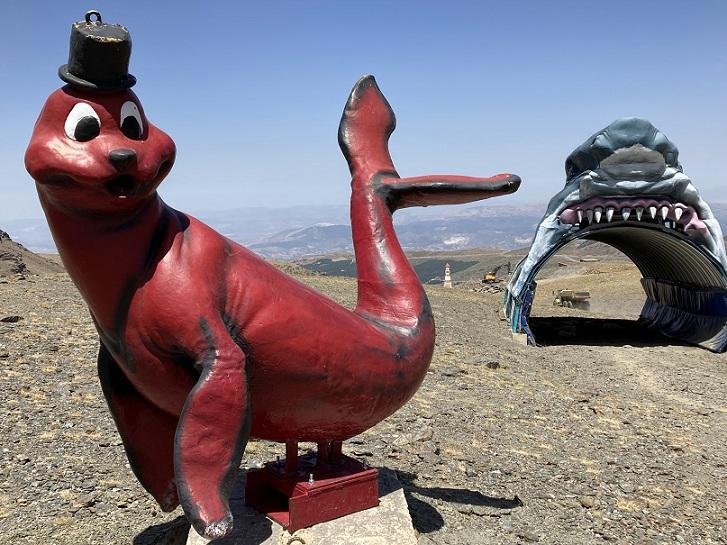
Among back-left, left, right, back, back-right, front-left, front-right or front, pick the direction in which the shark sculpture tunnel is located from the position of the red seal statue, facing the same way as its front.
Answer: back

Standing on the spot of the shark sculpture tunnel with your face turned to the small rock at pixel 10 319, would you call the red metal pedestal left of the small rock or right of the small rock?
left

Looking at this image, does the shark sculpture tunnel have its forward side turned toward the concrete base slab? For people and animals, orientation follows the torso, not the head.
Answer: yes

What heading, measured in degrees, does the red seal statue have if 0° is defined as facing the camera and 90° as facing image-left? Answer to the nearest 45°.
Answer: approximately 45°

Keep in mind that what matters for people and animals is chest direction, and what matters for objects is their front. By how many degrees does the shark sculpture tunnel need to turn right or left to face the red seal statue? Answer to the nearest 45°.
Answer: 0° — it already faces it

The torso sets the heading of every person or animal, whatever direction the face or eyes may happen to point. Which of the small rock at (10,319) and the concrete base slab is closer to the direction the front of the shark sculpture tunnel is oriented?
the concrete base slab

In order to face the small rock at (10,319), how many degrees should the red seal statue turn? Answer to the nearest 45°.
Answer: approximately 90° to its right
